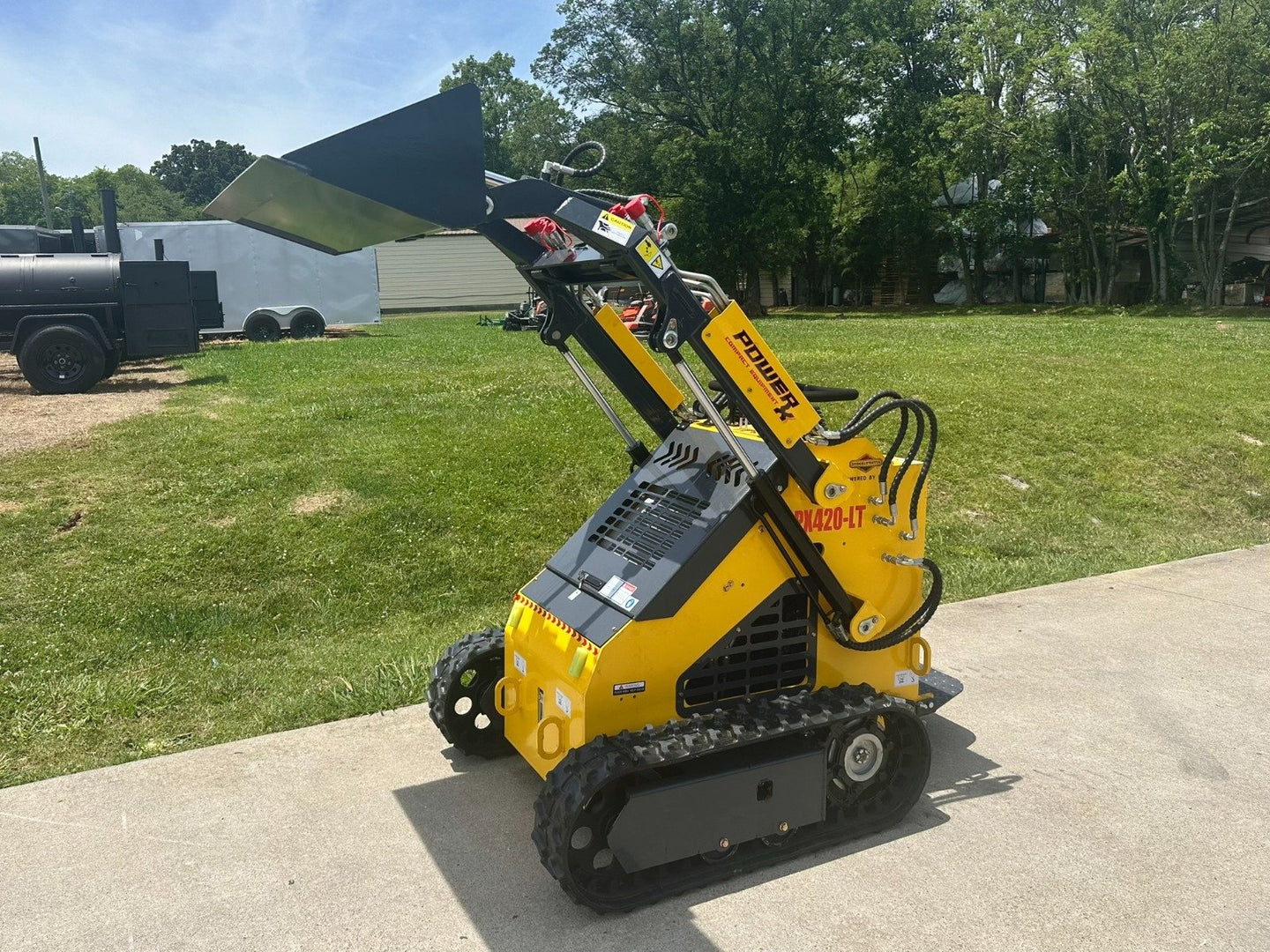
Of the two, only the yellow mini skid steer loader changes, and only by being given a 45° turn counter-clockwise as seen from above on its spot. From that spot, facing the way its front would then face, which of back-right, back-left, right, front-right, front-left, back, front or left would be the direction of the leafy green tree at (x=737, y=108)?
back

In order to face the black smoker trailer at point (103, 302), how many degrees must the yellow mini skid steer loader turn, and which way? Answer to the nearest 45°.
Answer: approximately 90° to its right

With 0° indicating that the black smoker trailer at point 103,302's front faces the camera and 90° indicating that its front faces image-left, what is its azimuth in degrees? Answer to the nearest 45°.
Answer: approximately 90°

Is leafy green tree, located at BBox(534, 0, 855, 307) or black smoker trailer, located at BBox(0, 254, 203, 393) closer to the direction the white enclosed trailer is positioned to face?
the black smoker trailer

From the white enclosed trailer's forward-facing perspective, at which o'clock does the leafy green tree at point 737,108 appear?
The leafy green tree is roughly at 5 o'clock from the white enclosed trailer.

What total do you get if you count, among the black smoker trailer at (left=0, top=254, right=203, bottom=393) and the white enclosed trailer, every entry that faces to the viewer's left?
2

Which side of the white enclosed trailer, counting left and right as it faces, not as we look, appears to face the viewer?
left

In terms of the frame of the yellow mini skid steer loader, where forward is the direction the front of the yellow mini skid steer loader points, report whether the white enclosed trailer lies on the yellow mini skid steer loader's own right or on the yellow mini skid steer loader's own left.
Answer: on the yellow mini skid steer loader's own right

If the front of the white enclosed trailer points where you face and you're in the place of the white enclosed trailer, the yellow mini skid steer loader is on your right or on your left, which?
on your left

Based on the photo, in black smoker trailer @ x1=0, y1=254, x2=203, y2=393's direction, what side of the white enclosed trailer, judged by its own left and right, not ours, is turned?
left
